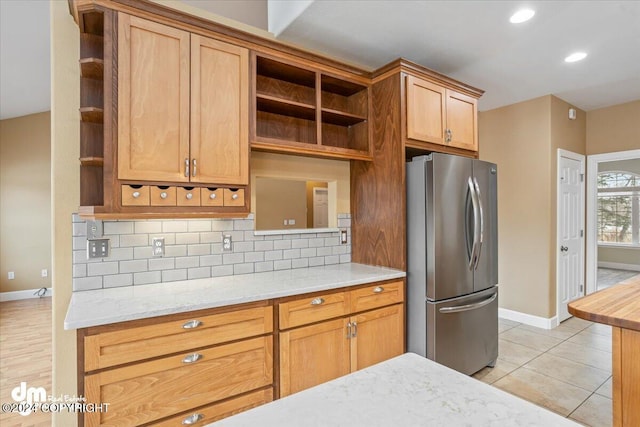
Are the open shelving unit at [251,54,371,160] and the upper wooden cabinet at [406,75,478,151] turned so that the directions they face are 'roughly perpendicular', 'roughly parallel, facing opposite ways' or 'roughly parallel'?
roughly parallel

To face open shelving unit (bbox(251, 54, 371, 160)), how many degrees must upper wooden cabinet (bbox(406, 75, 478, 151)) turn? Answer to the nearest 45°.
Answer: approximately 90° to its right

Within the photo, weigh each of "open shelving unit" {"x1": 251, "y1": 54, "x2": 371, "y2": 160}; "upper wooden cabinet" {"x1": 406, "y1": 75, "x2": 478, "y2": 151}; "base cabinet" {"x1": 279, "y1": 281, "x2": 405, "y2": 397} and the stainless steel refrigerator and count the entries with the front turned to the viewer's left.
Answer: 0

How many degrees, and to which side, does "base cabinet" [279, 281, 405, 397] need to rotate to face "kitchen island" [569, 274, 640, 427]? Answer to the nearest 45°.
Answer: approximately 45° to its left

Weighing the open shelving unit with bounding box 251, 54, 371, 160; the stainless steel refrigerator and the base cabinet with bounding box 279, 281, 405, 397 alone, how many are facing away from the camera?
0

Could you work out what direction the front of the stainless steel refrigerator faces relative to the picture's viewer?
facing the viewer and to the right of the viewer

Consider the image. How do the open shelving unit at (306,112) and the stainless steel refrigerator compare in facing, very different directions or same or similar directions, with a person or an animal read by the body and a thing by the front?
same or similar directions

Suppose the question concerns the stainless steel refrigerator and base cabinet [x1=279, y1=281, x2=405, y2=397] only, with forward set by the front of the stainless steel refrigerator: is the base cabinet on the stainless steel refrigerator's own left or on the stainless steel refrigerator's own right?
on the stainless steel refrigerator's own right

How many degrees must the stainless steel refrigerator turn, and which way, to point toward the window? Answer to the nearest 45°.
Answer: approximately 90° to its left

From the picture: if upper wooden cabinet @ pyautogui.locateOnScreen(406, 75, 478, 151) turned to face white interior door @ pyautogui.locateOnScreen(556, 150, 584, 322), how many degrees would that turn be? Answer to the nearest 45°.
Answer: approximately 90° to its left

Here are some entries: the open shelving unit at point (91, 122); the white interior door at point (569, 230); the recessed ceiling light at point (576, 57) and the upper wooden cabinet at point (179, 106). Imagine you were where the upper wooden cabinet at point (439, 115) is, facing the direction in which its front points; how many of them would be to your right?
2

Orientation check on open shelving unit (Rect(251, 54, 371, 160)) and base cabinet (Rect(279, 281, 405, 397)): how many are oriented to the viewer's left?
0

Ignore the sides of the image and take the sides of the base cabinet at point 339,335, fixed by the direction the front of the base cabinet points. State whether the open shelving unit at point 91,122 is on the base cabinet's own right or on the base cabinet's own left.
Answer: on the base cabinet's own right

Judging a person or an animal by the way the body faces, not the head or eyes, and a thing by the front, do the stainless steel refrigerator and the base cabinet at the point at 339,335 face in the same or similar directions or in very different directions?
same or similar directions

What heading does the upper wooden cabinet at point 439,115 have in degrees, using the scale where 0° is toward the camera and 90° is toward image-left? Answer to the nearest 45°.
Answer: approximately 315°

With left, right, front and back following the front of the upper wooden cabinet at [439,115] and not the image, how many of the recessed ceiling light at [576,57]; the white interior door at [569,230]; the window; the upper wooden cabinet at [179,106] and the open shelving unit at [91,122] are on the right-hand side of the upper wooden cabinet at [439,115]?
2

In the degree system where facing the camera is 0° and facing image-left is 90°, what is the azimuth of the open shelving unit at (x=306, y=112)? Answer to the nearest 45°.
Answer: approximately 315°
